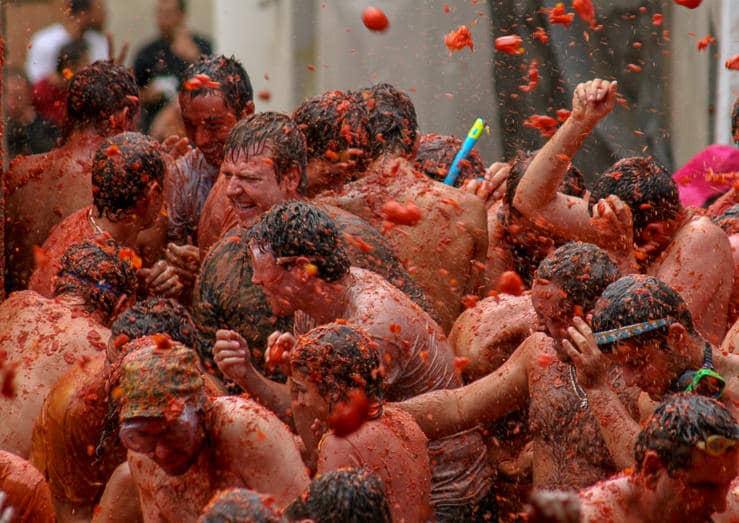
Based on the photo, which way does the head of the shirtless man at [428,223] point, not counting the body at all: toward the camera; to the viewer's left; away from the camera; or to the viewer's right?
away from the camera

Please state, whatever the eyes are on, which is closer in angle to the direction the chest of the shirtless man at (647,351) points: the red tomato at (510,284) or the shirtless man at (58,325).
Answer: the shirtless man

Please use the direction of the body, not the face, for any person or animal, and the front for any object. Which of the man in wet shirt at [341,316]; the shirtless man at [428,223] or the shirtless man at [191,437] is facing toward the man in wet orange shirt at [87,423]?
the man in wet shirt at [341,316]

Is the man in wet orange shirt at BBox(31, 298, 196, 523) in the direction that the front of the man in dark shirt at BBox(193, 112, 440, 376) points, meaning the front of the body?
yes

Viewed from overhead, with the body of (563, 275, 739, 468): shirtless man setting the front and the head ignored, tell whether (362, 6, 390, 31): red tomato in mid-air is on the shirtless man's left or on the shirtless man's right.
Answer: on the shirtless man's right

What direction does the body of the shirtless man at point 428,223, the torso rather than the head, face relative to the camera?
away from the camera

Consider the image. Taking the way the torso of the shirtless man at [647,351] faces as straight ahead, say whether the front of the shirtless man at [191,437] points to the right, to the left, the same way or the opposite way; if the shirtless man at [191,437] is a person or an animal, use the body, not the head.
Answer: to the left

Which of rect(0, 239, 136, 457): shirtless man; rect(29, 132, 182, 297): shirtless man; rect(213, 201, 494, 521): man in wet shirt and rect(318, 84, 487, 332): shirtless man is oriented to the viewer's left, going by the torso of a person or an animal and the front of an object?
rect(213, 201, 494, 521): man in wet shirt
